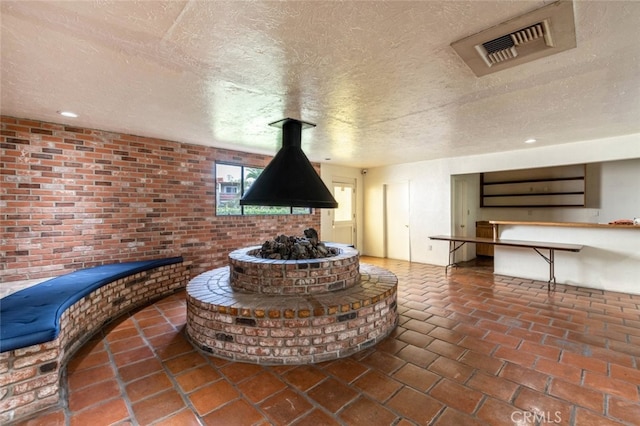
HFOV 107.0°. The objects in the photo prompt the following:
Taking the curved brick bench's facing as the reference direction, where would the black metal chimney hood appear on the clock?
The black metal chimney hood is roughly at 11 o'clock from the curved brick bench.

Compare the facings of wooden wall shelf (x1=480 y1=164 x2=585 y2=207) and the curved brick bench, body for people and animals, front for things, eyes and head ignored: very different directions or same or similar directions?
very different directions

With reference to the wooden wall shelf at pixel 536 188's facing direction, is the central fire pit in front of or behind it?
in front

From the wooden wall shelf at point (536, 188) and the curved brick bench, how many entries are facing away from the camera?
0

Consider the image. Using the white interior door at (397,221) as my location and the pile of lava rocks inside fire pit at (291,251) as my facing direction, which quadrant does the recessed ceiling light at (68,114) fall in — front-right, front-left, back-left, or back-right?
front-right

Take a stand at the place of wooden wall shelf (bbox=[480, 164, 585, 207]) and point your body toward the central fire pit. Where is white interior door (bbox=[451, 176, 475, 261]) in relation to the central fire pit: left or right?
right

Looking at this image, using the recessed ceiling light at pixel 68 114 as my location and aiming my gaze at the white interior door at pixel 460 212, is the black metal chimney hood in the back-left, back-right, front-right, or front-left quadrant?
front-right

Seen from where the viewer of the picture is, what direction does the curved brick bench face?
facing the viewer and to the right of the viewer

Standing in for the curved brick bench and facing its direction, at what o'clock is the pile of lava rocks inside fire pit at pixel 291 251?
The pile of lava rocks inside fire pit is roughly at 11 o'clock from the curved brick bench.

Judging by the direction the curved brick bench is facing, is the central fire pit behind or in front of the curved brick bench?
in front

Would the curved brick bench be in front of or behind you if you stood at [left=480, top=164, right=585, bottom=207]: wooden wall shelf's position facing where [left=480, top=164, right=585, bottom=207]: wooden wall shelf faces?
in front

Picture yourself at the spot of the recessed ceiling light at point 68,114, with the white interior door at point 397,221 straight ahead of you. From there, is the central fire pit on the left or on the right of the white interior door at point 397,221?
right
